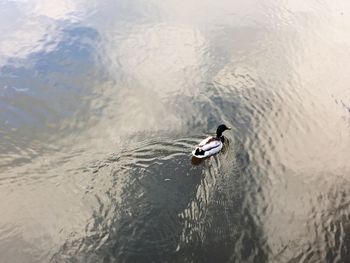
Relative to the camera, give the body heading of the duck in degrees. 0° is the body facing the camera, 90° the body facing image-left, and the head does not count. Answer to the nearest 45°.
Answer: approximately 225°
